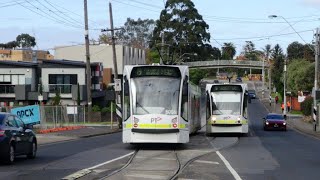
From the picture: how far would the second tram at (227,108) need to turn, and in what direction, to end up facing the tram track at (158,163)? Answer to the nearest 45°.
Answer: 0° — it already faces it

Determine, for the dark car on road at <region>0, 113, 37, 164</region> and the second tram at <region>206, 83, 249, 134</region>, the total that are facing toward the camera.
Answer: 1

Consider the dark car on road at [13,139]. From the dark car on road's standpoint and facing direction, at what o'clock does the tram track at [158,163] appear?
The tram track is roughly at 2 o'clock from the dark car on road.

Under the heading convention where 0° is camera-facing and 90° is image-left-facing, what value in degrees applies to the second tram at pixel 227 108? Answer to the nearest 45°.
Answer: approximately 0°

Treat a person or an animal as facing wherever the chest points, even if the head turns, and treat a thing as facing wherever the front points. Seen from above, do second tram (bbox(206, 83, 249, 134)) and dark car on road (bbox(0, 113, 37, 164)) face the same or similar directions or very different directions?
very different directions

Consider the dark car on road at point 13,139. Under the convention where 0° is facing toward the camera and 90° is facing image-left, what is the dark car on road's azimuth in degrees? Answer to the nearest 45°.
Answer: approximately 225°
